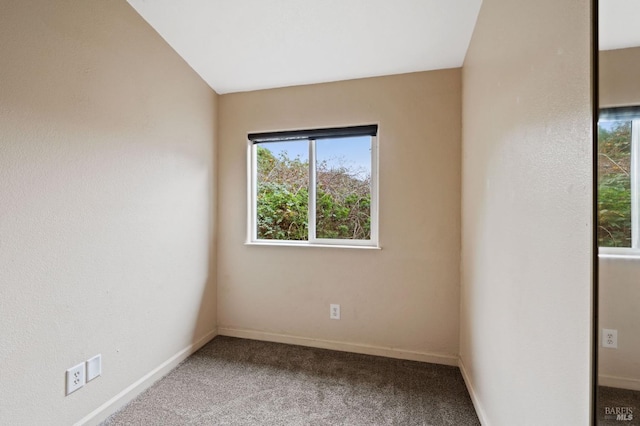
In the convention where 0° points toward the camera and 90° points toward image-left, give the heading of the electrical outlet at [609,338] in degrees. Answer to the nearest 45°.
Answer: approximately 0°

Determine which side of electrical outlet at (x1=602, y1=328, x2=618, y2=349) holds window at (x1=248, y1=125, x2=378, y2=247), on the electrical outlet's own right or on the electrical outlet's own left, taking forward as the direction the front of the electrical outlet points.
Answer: on the electrical outlet's own right
